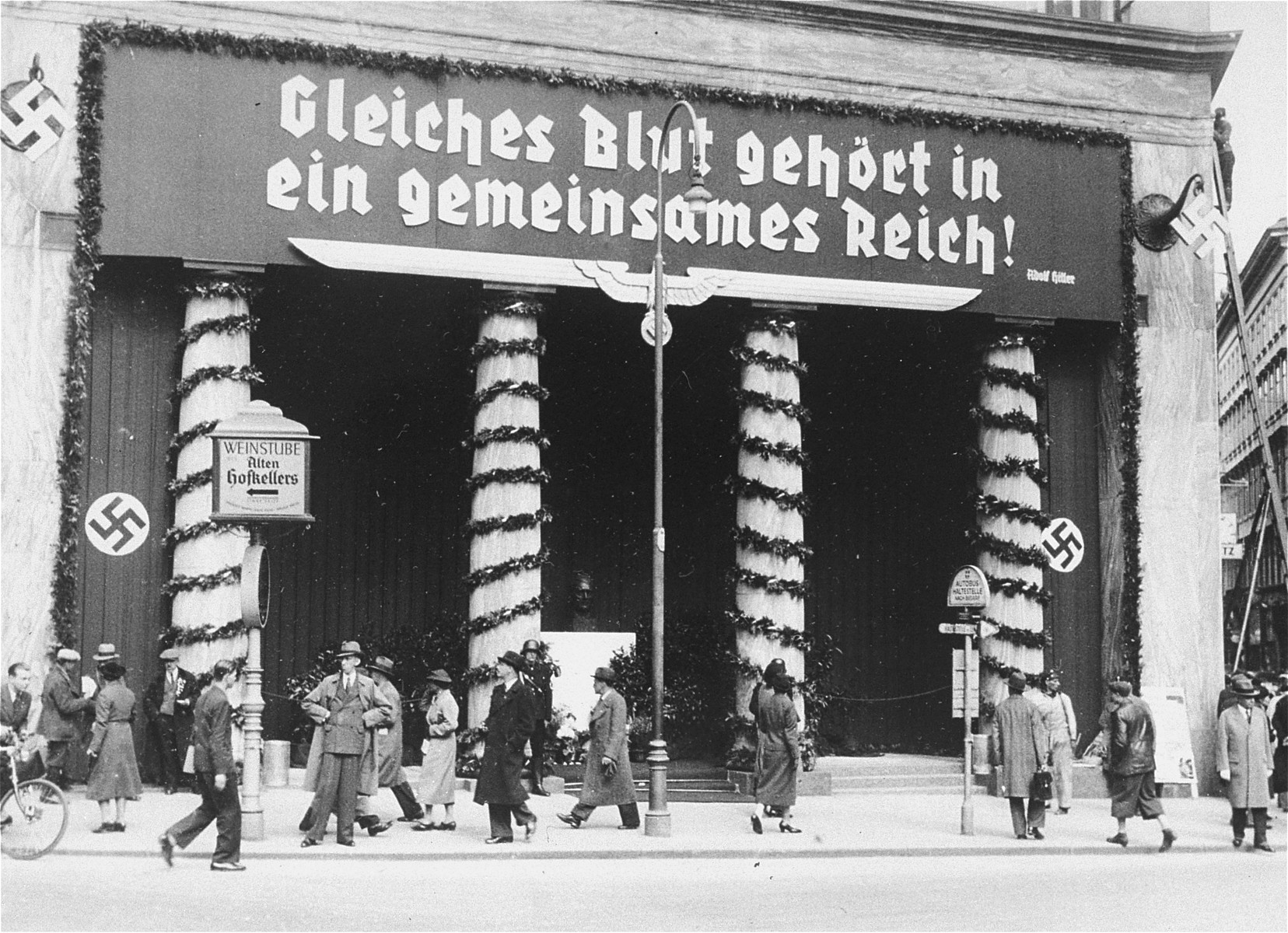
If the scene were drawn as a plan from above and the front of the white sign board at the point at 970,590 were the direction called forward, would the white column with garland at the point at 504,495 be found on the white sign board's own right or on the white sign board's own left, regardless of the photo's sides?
on the white sign board's own right

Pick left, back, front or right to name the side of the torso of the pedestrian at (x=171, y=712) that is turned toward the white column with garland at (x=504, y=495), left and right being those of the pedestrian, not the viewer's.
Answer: left

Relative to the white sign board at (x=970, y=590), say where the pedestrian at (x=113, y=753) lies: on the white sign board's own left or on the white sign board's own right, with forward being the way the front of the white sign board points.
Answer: on the white sign board's own right

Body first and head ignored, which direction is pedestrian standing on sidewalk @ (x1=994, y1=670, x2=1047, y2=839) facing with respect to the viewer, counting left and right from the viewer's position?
facing away from the viewer

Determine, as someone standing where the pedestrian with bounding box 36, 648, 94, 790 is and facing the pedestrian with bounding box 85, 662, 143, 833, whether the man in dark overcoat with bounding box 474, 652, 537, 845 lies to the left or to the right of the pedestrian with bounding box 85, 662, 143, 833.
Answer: left

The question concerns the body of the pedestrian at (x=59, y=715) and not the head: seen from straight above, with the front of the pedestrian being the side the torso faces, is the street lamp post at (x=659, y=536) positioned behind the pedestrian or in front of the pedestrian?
in front

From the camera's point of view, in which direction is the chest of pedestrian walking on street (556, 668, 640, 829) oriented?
to the viewer's left
